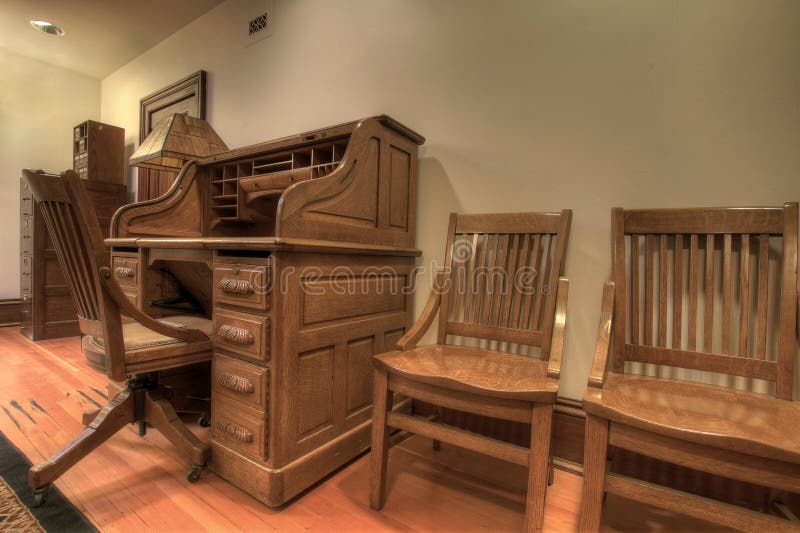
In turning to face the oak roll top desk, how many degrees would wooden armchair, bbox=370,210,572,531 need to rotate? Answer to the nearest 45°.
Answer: approximately 45° to its right

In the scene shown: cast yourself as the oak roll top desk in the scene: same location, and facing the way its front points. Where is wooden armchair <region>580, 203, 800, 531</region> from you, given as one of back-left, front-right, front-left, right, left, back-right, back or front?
left

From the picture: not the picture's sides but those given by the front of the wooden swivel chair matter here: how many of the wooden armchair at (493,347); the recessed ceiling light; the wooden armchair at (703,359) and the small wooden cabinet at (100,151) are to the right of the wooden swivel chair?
2

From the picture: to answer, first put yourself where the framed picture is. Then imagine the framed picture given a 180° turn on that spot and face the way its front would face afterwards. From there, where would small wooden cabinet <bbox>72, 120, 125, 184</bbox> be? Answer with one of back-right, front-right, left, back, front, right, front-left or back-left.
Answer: left

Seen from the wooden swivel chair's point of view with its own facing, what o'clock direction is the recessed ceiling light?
The recessed ceiling light is roughly at 10 o'clock from the wooden swivel chair.

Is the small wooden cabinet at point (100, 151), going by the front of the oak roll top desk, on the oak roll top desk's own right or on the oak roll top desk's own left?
on the oak roll top desk's own right

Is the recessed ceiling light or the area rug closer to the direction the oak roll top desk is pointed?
the area rug

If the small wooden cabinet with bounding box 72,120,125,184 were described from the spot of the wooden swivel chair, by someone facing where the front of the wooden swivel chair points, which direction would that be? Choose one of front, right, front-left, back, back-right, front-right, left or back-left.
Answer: front-left

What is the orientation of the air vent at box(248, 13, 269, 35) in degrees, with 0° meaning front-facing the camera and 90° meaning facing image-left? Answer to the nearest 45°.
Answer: approximately 45°

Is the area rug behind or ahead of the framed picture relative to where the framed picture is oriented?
ahead

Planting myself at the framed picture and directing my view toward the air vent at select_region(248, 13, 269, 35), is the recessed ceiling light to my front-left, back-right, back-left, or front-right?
back-right
